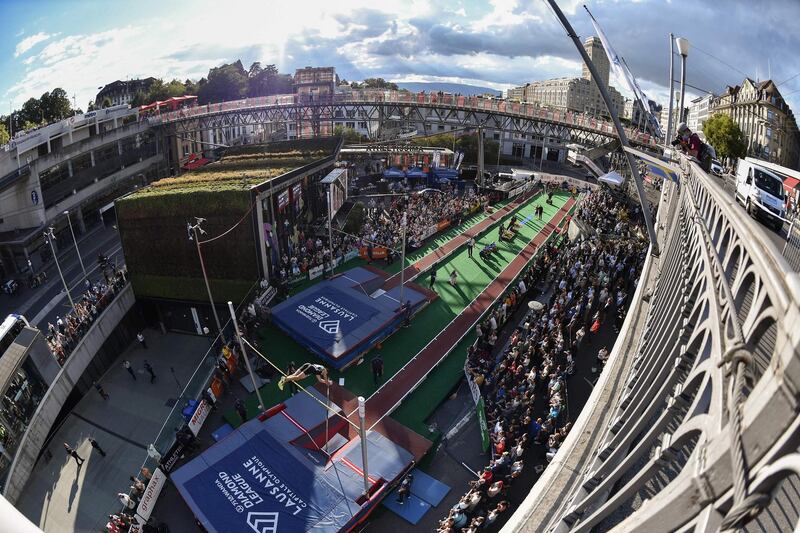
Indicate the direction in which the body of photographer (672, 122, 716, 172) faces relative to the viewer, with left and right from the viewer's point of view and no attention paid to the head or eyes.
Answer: facing to the left of the viewer

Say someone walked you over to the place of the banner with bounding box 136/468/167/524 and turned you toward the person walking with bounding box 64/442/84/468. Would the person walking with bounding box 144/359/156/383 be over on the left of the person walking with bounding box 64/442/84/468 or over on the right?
right
